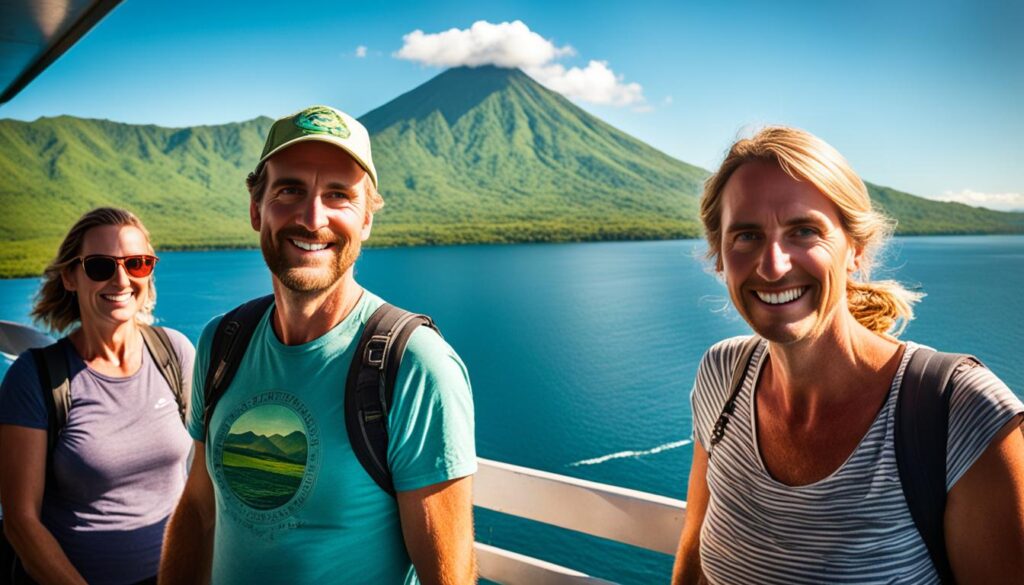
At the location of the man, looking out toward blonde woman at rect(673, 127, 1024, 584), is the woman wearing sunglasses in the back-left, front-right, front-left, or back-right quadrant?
back-left

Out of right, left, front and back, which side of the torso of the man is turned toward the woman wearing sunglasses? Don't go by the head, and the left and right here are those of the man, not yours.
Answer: right

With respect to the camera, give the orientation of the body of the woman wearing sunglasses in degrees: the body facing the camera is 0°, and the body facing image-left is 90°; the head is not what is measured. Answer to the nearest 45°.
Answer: approximately 315°

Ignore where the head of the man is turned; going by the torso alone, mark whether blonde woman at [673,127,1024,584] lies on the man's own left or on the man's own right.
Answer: on the man's own left

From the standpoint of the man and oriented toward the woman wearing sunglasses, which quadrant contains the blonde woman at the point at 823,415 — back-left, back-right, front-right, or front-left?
back-right

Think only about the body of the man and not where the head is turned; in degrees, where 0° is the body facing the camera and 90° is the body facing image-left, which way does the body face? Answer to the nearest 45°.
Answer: approximately 45°

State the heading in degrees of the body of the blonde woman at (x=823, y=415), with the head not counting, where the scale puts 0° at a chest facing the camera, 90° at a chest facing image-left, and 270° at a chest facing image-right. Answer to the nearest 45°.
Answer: approximately 45°
